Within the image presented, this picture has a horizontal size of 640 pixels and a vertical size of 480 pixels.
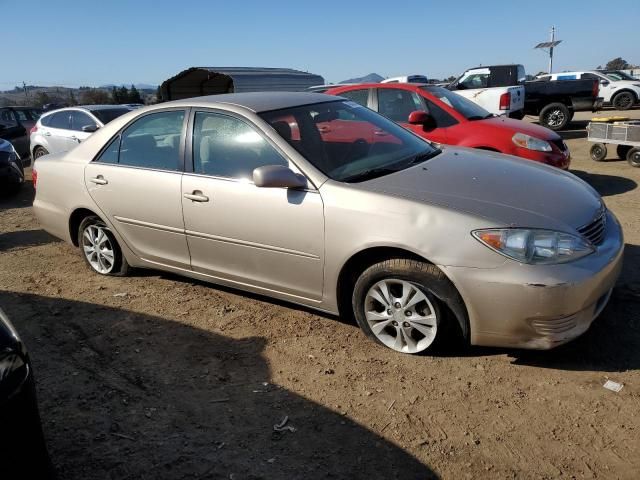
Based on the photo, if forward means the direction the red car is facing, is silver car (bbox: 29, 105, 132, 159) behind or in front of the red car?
behind

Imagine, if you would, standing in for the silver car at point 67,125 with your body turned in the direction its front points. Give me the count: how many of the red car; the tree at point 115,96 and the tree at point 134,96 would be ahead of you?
1

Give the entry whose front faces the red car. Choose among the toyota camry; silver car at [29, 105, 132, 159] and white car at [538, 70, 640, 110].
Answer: the silver car

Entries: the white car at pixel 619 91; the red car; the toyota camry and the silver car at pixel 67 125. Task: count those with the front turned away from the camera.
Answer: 0

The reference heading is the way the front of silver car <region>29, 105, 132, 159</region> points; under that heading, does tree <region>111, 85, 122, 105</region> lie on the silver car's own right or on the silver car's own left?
on the silver car's own left

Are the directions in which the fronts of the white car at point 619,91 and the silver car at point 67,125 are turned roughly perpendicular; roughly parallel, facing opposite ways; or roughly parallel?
roughly parallel

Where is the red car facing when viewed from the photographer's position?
facing the viewer and to the right of the viewer

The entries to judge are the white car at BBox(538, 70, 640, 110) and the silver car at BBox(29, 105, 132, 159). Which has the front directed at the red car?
the silver car

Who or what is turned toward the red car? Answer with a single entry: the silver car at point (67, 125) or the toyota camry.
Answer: the silver car

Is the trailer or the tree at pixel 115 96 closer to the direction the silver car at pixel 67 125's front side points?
the trailer

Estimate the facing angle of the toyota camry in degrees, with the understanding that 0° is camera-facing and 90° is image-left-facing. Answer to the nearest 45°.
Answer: approximately 315°

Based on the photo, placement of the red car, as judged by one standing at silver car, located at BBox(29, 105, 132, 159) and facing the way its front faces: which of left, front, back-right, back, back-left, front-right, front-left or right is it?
front

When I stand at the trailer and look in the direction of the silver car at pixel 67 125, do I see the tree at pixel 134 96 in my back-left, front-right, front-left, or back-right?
front-right

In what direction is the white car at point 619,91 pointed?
to the viewer's right

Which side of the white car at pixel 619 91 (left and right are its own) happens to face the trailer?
right
